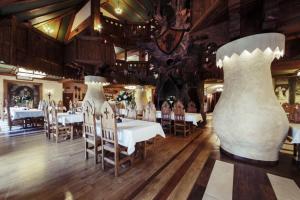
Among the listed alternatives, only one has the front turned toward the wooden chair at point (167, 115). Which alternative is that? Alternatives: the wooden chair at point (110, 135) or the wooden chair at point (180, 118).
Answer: the wooden chair at point (110, 135)

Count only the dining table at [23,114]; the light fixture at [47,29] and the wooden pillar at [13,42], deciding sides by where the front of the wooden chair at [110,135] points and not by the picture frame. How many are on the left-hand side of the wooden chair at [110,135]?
3

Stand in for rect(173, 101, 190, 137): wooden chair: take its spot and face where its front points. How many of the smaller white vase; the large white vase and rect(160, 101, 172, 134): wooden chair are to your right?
1

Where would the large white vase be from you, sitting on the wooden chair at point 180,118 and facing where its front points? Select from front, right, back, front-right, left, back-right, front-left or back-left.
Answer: right

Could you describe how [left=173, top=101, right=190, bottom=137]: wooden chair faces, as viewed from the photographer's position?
facing away from the viewer and to the right of the viewer

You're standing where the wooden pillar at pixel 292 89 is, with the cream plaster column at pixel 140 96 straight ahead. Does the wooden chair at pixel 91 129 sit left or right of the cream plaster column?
left

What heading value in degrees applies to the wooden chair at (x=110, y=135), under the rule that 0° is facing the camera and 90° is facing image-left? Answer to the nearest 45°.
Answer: approximately 225°

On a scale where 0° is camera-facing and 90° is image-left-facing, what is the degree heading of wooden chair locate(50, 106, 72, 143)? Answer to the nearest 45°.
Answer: approximately 225°

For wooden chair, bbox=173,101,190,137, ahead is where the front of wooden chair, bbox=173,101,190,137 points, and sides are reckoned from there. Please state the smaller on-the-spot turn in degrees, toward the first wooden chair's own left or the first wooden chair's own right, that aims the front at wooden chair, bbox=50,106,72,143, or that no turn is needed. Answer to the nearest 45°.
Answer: approximately 135° to the first wooden chair's own left

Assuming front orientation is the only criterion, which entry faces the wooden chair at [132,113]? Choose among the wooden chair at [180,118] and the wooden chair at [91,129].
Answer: the wooden chair at [91,129]
